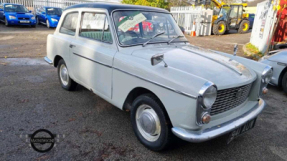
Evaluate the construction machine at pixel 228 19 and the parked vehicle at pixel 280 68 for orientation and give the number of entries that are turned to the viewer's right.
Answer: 0

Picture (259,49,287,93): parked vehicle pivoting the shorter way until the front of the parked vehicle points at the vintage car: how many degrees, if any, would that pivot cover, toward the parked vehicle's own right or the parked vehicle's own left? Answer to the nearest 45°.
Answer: approximately 45° to the parked vehicle's own left

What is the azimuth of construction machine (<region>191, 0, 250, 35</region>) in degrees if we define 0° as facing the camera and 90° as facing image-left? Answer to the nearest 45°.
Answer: approximately 45°

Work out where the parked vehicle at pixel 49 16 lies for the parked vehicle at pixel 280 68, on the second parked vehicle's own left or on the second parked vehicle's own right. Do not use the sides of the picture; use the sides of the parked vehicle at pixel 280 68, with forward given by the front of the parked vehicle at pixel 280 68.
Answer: on the second parked vehicle's own right

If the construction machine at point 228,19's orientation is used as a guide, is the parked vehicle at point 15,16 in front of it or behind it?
in front

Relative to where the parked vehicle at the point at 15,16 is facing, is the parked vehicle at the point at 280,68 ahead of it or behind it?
ahead

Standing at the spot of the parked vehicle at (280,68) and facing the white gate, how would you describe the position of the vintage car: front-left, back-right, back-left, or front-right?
back-left

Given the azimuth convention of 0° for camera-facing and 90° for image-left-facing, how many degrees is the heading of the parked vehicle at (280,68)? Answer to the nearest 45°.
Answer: approximately 45°

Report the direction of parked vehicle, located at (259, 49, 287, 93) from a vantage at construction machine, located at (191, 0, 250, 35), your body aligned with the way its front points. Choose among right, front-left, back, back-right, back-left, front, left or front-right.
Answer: front-left

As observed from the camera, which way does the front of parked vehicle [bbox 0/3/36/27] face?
facing the viewer and to the right of the viewer

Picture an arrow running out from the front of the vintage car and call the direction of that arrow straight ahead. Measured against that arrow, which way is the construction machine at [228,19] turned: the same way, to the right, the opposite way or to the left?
to the right

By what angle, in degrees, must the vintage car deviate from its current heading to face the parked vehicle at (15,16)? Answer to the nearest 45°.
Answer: approximately 180°
